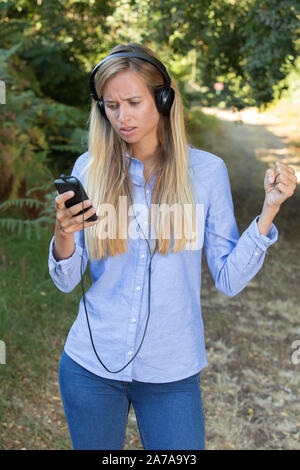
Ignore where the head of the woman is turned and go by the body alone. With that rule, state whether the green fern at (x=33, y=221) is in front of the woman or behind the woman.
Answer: behind

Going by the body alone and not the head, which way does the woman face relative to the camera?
toward the camera
